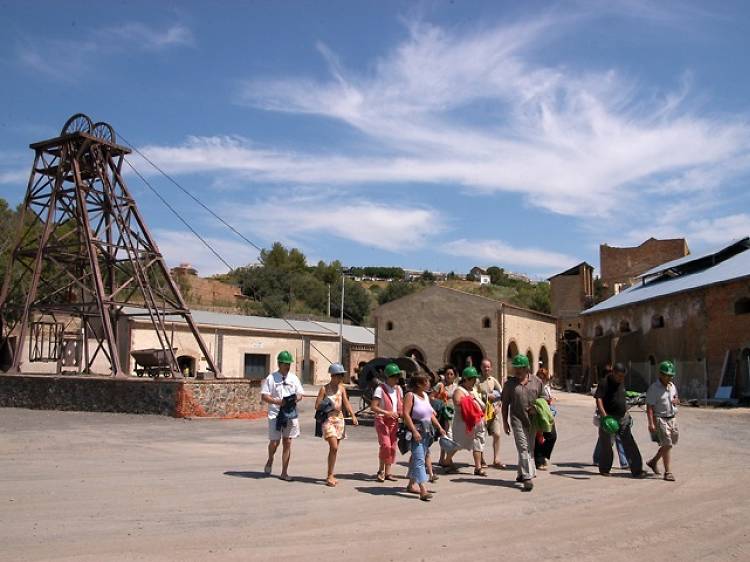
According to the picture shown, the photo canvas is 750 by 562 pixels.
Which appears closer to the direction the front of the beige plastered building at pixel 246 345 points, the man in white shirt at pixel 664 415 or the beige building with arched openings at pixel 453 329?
the man in white shirt

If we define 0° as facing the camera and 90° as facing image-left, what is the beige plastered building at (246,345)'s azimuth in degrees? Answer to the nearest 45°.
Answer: approximately 0°

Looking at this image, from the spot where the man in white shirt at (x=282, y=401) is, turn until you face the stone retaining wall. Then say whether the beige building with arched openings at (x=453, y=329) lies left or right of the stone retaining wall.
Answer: right

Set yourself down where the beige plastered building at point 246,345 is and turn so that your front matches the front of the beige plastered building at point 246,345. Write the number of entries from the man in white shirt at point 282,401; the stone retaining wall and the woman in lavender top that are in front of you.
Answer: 3

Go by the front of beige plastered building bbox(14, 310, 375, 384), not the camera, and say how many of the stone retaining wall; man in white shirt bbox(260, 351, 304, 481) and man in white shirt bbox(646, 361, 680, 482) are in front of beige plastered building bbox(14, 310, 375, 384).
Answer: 3

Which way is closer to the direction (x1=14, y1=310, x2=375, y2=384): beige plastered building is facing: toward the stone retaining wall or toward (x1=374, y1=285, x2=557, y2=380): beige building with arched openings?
the stone retaining wall

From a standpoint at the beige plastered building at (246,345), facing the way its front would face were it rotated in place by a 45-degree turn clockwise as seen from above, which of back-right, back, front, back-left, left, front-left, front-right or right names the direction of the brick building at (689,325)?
left

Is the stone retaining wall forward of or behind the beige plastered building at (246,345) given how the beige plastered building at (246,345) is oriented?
forward

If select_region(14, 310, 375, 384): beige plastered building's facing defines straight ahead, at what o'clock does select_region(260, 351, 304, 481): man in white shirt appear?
The man in white shirt is roughly at 12 o'clock from the beige plastered building.

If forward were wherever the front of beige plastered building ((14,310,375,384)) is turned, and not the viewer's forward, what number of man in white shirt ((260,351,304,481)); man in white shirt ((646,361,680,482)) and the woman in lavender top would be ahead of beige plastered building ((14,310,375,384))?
3

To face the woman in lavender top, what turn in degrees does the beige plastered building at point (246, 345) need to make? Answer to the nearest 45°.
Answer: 0° — it already faces them

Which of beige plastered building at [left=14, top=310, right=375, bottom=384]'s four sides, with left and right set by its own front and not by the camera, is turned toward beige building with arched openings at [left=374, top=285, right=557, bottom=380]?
left
